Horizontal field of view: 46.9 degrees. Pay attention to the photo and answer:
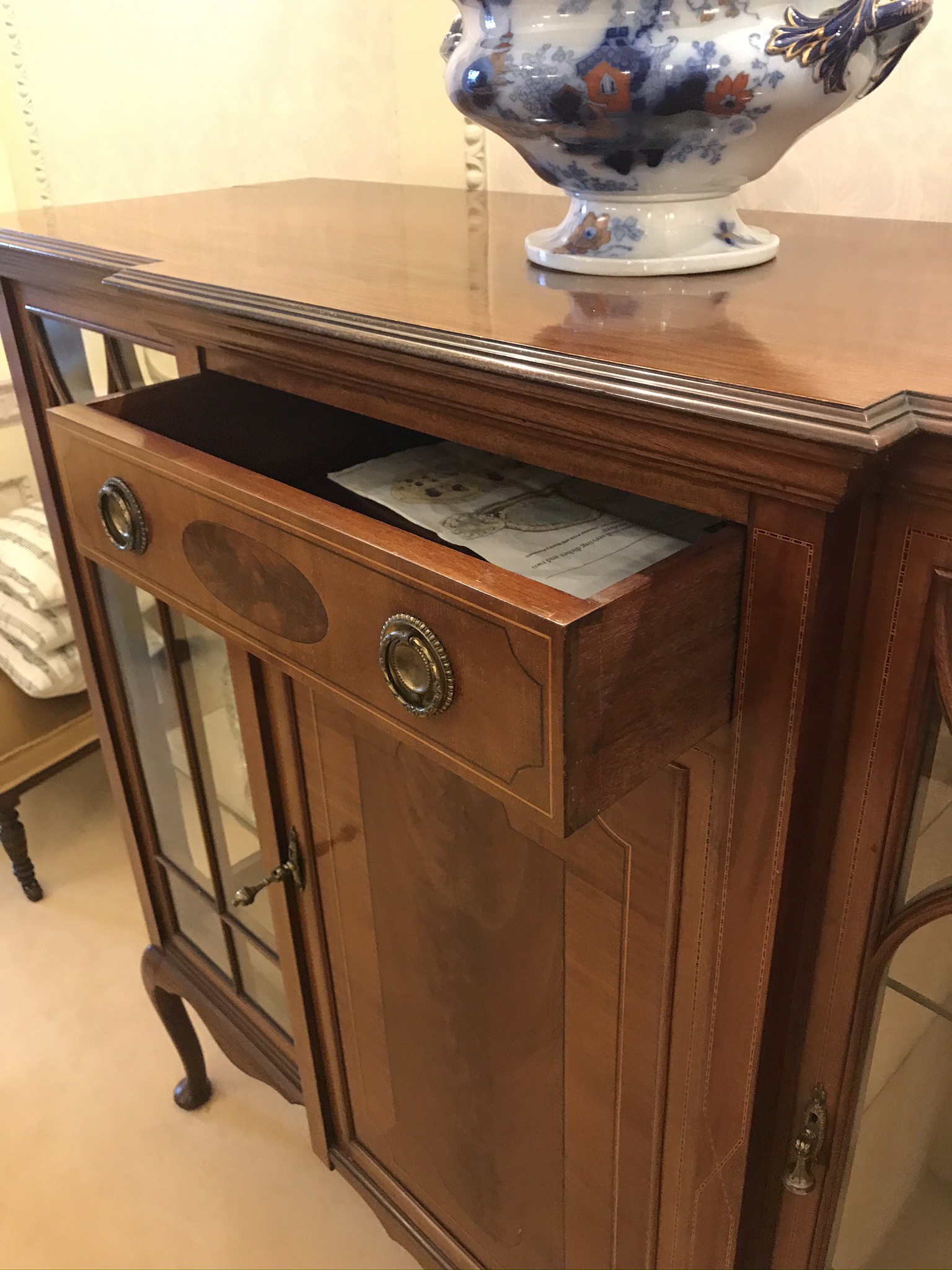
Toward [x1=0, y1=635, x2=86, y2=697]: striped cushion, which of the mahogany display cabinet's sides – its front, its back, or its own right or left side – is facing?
right

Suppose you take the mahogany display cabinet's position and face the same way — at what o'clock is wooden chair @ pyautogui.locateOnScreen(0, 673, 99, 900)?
The wooden chair is roughly at 3 o'clock from the mahogany display cabinet.

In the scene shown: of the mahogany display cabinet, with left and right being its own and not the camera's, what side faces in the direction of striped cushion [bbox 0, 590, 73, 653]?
right

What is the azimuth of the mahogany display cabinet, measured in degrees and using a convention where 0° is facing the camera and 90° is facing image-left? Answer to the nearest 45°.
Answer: approximately 45°

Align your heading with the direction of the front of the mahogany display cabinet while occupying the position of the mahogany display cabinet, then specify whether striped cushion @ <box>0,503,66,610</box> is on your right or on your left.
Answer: on your right

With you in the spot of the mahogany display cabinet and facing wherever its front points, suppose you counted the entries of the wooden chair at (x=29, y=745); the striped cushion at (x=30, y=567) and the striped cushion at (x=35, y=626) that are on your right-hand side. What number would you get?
3
